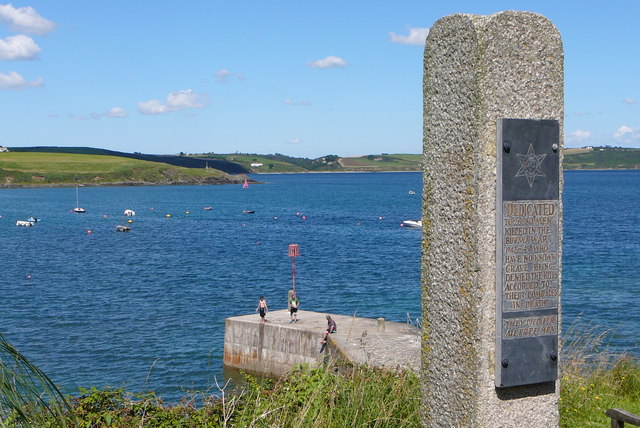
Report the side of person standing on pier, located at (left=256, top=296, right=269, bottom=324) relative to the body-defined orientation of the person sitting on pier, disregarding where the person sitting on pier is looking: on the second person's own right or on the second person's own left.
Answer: on the second person's own right

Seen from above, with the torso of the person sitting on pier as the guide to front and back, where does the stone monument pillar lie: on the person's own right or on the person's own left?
on the person's own left

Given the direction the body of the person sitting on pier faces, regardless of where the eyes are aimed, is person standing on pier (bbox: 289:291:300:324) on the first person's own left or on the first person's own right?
on the first person's own right

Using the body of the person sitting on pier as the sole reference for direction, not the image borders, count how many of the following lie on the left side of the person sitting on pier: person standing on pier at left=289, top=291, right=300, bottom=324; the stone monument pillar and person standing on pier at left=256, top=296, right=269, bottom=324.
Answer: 1

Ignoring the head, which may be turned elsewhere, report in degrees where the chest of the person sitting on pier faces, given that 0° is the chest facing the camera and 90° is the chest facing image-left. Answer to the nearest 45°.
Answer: approximately 90°
